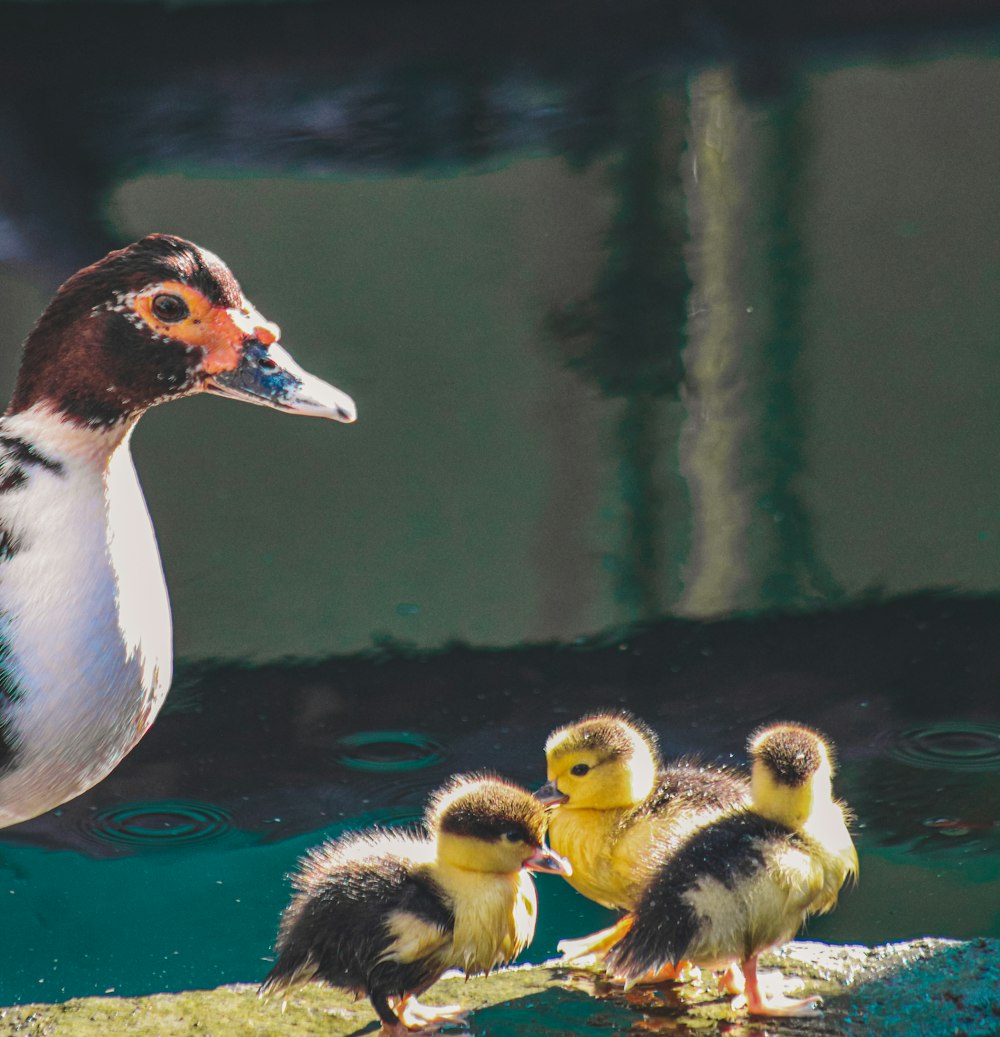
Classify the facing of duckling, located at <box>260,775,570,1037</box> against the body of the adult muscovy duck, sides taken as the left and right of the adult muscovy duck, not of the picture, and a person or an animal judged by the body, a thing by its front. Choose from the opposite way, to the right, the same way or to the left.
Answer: the same way

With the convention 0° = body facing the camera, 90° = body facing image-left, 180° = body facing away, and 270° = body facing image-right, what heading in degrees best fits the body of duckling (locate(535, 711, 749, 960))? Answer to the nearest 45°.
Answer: approximately 45°

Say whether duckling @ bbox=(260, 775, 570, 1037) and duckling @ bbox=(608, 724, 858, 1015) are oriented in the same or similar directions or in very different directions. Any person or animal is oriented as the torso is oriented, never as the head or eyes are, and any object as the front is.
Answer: same or similar directions

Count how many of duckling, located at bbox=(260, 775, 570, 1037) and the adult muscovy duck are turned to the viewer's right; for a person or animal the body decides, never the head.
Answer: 2

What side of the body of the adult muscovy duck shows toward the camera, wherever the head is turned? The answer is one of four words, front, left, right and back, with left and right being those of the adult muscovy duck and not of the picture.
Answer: right

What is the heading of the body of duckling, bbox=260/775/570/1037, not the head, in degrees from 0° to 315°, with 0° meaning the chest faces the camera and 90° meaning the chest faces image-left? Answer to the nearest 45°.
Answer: approximately 270°
